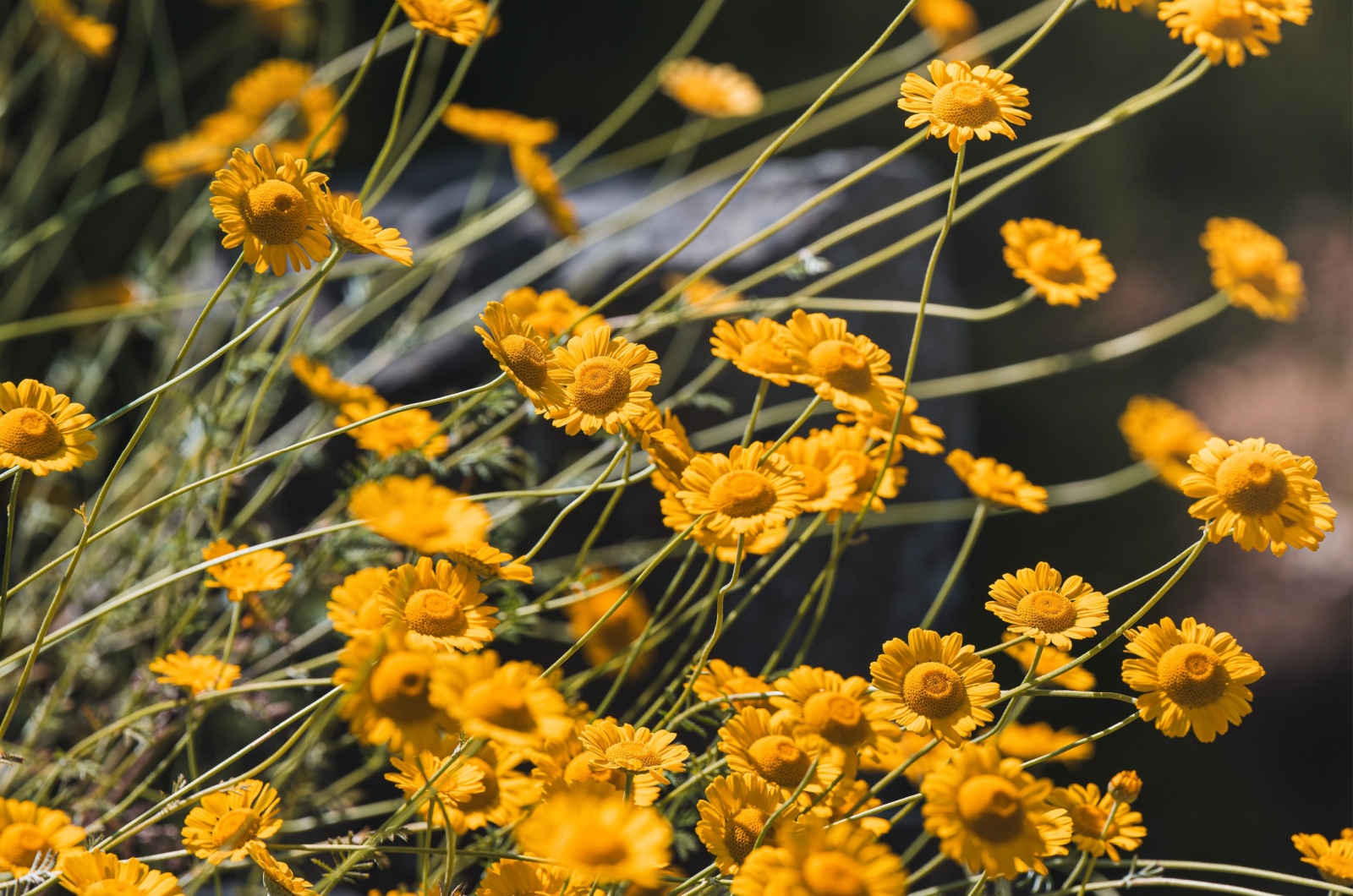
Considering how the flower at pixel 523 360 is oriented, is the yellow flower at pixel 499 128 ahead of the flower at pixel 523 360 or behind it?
behind

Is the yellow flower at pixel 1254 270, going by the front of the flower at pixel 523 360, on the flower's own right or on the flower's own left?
on the flower's own left

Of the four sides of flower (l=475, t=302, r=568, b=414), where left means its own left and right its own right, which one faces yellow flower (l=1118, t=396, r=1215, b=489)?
left
